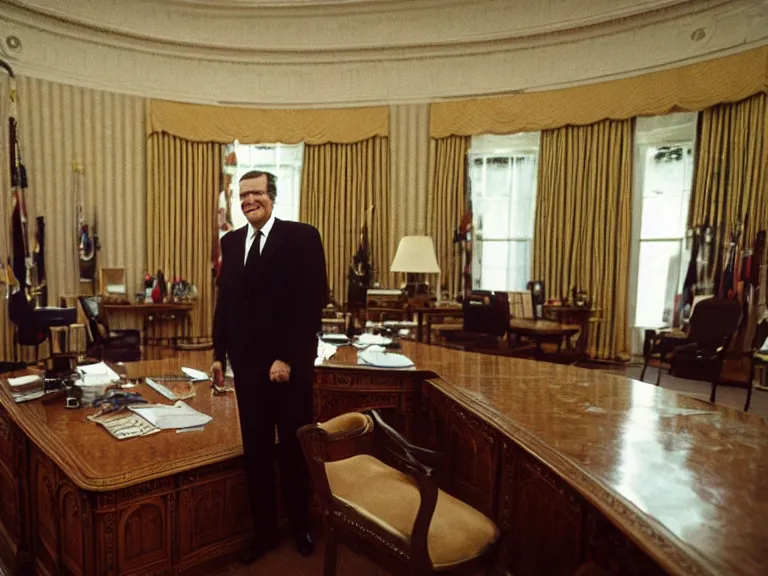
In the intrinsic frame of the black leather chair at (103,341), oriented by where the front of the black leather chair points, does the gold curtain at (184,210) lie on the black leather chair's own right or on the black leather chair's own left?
on the black leather chair's own left

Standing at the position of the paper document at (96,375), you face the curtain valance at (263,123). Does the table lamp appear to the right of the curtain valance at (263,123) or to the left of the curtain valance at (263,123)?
right

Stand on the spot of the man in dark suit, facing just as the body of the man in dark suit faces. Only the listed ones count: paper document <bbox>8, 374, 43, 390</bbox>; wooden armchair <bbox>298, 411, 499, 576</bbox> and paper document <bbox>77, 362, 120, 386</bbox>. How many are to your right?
2

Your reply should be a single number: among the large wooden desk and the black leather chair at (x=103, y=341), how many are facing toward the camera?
1

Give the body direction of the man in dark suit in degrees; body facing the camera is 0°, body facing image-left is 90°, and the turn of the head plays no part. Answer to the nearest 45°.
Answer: approximately 45°
